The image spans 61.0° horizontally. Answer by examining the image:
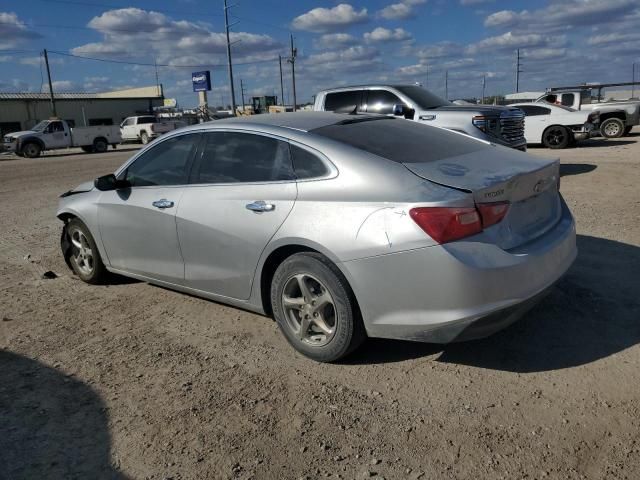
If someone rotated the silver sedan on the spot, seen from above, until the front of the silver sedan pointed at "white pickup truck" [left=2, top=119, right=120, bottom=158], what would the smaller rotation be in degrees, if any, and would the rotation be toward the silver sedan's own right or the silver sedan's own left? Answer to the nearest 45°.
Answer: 0° — it already faces it

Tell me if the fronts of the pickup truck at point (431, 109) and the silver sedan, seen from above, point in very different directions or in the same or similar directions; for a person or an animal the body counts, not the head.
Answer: very different directions

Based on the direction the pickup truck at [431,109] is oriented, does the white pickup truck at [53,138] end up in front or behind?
behind

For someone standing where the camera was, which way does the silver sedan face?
facing away from the viewer and to the left of the viewer

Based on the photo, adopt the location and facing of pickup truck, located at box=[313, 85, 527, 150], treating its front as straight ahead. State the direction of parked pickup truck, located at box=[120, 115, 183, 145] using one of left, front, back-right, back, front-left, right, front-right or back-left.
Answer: back

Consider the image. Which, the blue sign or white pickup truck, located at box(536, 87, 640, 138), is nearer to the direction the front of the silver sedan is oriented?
the blue sign

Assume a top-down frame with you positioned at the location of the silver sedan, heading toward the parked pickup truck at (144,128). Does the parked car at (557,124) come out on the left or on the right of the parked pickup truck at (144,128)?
right

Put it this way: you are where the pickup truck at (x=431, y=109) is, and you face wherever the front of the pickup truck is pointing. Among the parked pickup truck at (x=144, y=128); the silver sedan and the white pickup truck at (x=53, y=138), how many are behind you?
2

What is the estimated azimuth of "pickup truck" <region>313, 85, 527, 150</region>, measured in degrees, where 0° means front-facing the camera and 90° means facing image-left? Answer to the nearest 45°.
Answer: approximately 315°

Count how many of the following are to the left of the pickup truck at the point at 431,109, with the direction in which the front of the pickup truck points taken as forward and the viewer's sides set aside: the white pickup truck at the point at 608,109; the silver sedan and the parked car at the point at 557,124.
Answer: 2

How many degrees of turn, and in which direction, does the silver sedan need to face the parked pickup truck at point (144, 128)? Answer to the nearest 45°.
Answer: approximately 45° to its right
